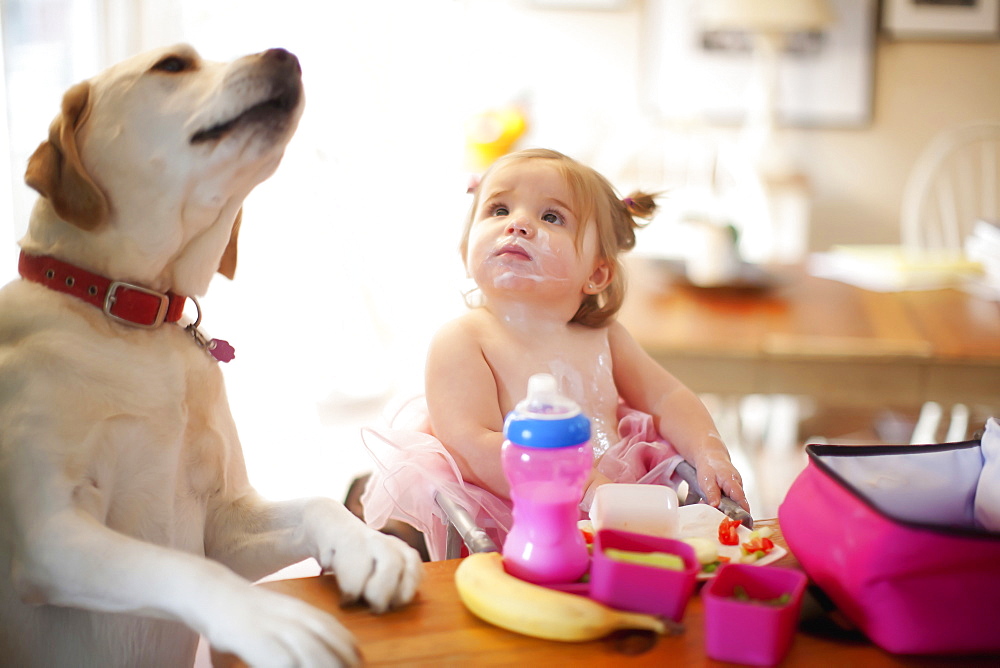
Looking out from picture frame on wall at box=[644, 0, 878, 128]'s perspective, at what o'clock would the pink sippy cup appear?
The pink sippy cup is roughly at 12 o'clock from the picture frame on wall.

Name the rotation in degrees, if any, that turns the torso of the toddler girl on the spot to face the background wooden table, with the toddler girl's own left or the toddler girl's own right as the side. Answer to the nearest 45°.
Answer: approximately 135° to the toddler girl's own left

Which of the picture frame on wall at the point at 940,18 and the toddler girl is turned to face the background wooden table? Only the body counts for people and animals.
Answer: the picture frame on wall

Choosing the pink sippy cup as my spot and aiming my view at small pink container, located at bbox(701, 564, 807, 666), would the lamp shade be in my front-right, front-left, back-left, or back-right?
back-left

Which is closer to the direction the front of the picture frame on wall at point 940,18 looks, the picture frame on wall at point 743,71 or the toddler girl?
the toddler girl

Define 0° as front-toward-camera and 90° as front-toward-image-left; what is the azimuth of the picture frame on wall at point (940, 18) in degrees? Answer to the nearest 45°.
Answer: approximately 0°

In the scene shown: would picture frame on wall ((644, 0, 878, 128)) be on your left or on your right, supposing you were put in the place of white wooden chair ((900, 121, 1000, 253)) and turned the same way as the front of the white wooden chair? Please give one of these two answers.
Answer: on your right
